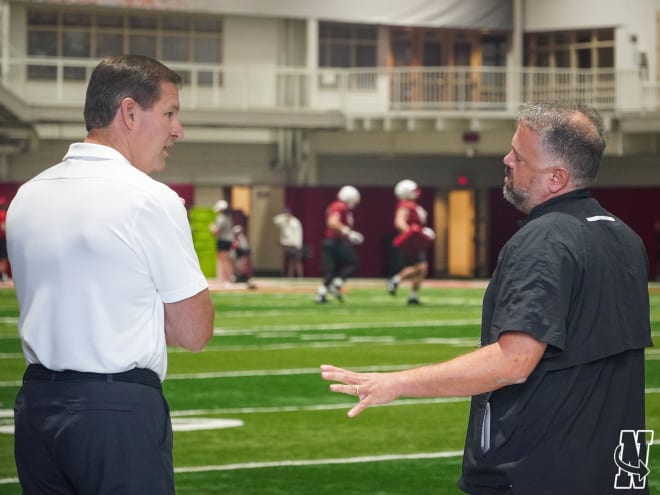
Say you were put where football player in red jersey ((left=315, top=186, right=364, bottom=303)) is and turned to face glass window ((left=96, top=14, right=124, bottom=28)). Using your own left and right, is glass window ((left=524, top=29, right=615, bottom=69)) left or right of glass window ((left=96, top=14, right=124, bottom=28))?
right

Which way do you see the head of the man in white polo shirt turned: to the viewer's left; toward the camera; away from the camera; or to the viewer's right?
to the viewer's right

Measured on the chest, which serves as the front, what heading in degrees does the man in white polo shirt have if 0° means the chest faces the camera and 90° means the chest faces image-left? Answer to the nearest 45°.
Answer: approximately 225°
